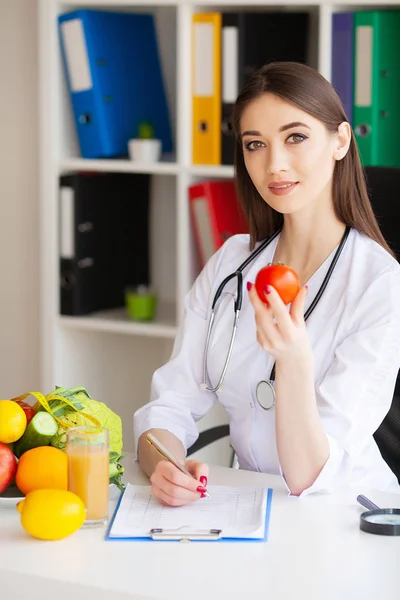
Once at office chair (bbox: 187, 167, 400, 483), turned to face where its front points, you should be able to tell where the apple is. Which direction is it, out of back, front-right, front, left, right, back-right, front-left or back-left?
front

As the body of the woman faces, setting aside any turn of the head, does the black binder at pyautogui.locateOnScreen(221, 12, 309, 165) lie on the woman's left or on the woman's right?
on the woman's right

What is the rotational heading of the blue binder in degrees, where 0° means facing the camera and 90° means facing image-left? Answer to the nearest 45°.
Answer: approximately 45°

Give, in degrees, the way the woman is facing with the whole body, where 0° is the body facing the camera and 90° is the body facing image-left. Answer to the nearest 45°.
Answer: approximately 45°

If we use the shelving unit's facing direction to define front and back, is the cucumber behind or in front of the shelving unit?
in front

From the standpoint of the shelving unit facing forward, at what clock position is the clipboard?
The clipboard is roughly at 12 o'clock from the shelving unit.

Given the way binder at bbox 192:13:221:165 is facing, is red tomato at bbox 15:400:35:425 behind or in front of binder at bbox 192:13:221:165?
in front

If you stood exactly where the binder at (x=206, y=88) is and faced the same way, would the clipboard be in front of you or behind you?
in front

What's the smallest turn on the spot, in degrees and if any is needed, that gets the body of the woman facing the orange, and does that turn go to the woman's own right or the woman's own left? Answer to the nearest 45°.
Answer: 0° — they already face it

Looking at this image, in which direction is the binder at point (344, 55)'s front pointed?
toward the camera
